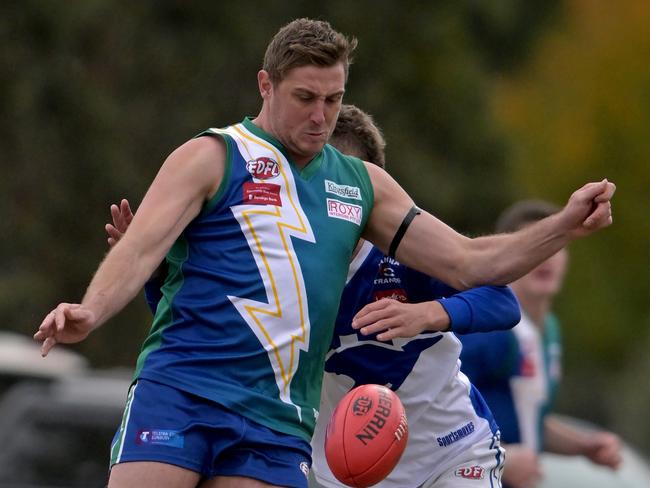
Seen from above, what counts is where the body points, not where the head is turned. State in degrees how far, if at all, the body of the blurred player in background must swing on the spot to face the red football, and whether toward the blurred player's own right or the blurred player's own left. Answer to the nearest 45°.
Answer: approximately 45° to the blurred player's own right

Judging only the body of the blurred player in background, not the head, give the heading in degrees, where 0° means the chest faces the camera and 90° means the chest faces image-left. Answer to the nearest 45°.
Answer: approximately 315°
